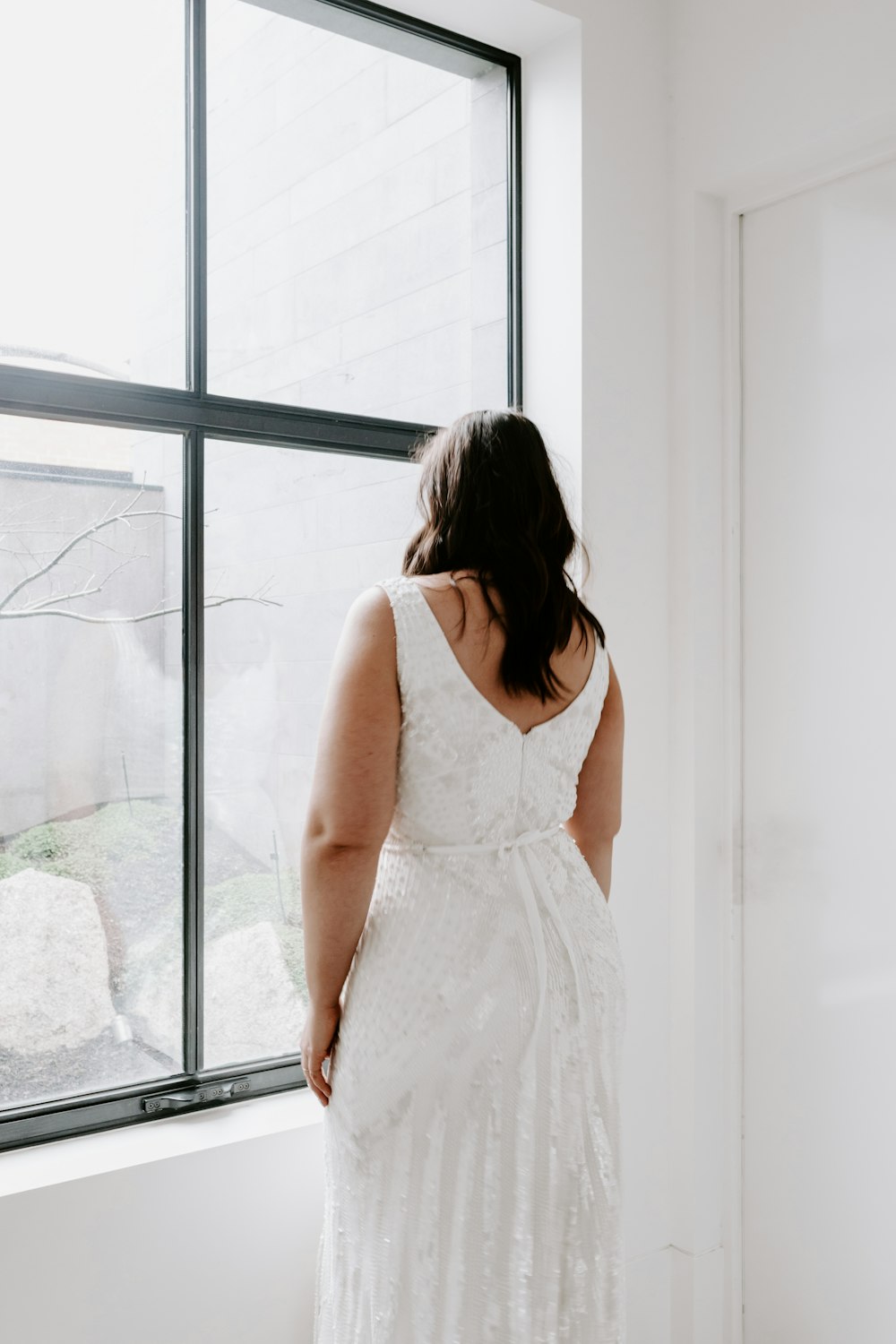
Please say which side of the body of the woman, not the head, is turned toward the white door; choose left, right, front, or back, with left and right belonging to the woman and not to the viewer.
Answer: right

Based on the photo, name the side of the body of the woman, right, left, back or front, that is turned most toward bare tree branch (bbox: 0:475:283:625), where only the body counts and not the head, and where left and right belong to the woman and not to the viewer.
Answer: front

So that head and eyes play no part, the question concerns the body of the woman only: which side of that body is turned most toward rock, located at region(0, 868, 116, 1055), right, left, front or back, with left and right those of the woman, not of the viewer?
front

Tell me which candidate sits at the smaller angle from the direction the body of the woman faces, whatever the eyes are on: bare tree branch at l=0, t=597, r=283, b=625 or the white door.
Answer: the bare tree branch

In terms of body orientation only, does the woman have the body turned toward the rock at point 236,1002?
yes

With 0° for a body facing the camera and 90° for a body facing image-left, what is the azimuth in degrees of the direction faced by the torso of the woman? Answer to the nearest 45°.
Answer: approximately 135°
